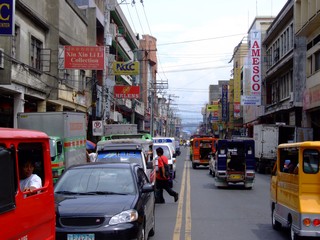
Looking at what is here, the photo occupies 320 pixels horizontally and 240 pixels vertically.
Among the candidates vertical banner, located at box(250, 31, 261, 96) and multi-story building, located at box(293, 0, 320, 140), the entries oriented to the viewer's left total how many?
1

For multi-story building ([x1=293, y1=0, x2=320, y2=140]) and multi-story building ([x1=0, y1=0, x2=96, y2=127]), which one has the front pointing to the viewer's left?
multi-story building ([x1=293, y1=0, x2=320, y2=140])

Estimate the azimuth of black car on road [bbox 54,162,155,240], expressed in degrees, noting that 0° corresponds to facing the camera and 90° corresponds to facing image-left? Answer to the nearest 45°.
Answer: approximately 0°

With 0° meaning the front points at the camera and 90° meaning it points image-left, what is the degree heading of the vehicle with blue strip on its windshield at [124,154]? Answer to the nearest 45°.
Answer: approximately 0°

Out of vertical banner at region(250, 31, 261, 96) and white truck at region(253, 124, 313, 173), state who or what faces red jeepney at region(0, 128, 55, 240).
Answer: the vertical banner

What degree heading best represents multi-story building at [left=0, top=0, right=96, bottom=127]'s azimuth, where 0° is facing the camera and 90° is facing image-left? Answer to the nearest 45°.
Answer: approximately 315°

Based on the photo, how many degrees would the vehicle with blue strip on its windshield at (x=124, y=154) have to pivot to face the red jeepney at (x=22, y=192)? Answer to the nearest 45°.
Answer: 0° — it already faces it
